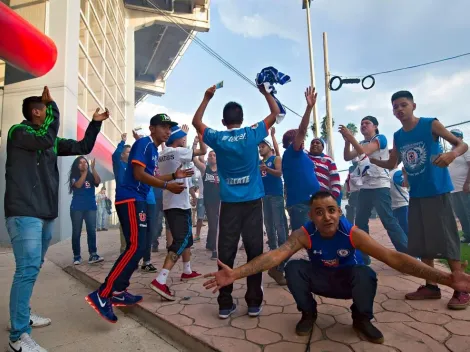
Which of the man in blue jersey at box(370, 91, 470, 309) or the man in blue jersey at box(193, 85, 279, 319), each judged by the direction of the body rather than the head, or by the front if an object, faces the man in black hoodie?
the man in blue jersey at box(370, 91, 470, 309)

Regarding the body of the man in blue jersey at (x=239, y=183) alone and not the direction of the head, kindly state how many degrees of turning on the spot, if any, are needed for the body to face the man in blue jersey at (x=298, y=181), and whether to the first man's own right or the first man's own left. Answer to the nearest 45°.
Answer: approximately 45° to the first man's own right

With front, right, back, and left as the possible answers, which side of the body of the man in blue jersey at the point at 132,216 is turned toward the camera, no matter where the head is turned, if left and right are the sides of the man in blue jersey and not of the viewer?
right

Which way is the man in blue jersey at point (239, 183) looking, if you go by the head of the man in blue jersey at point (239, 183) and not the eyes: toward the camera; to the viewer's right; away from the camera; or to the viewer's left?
away from the camera

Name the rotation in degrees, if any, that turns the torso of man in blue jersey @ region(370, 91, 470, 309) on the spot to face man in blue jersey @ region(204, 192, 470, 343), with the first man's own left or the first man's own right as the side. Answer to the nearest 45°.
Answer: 0° — they already face them

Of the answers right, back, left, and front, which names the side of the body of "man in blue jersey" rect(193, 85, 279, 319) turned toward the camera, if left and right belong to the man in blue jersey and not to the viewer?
back
